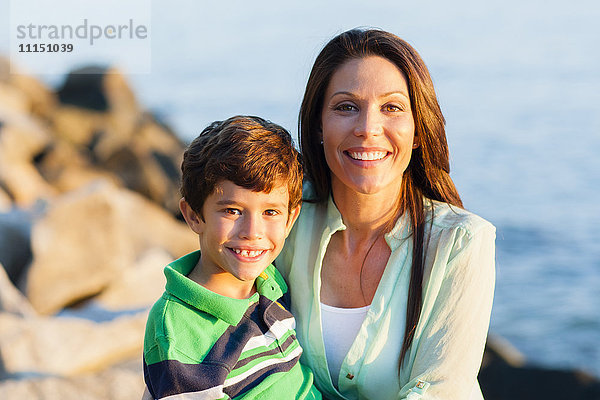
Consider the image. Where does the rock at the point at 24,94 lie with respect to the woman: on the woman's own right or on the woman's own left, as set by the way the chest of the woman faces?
on the woman's own right

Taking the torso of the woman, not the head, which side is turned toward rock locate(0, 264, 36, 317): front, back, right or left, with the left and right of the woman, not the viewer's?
right

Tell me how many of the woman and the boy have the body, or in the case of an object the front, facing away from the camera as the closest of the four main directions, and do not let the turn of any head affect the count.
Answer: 0

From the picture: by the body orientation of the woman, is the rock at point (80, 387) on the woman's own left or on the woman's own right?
on the woman's own right

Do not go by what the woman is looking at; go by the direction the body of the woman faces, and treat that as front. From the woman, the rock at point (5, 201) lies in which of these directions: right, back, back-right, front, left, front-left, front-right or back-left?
right

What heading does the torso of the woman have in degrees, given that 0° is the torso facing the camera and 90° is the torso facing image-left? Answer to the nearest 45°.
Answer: approximately 45°

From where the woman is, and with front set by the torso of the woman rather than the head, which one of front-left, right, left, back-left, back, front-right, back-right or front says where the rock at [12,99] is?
right

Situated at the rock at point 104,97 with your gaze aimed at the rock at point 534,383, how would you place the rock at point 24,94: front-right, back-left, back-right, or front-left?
back-right

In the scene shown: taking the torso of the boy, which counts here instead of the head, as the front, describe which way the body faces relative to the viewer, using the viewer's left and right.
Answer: facing the viewer and to the right of the viewer
